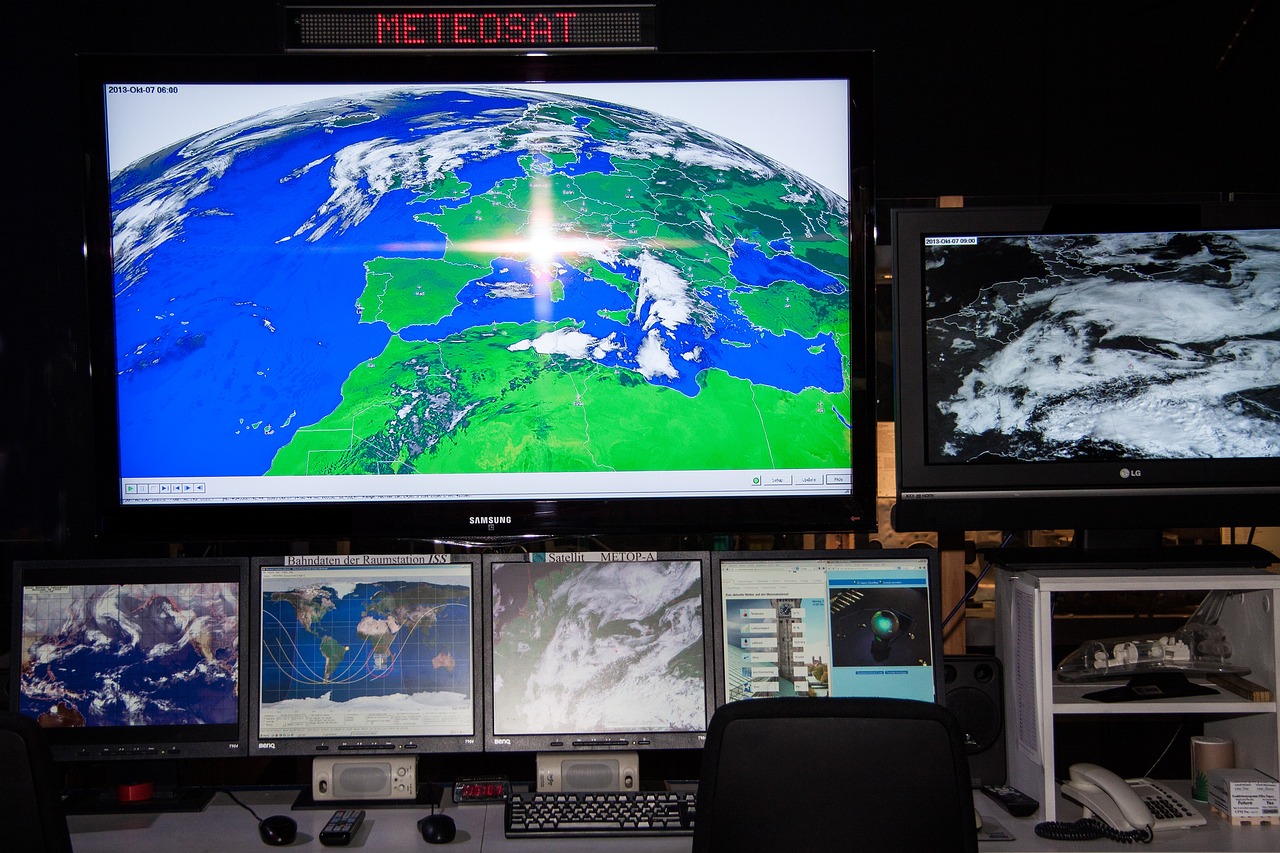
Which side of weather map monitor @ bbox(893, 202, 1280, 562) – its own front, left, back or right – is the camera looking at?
front

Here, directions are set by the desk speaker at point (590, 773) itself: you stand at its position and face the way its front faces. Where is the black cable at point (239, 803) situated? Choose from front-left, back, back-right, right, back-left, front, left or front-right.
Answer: right

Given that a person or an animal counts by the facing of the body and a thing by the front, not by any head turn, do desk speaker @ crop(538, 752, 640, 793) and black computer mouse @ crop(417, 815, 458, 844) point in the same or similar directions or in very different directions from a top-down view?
very different directions

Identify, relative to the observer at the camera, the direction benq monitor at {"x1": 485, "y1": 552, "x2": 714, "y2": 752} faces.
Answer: facing the viewer

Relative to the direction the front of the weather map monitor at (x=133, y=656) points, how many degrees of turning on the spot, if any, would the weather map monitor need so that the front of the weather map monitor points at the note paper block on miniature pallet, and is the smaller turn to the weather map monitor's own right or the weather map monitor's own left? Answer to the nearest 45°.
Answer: approximately 45° to the weather map monitor's own left

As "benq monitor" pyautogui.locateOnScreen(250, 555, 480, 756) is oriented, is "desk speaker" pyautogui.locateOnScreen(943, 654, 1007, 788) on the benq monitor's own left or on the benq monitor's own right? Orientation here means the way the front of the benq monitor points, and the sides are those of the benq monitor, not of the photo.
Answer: on the benq monitor's own left

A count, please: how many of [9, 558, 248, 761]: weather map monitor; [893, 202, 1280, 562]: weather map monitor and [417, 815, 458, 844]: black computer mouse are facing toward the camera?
2

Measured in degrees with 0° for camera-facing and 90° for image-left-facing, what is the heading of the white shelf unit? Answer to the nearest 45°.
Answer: approximately 0°

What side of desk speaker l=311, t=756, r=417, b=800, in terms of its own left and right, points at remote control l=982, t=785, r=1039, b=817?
left

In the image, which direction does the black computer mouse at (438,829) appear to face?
away from the camera

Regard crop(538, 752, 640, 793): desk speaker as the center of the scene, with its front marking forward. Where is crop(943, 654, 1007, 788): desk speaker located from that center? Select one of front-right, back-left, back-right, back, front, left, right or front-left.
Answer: left
